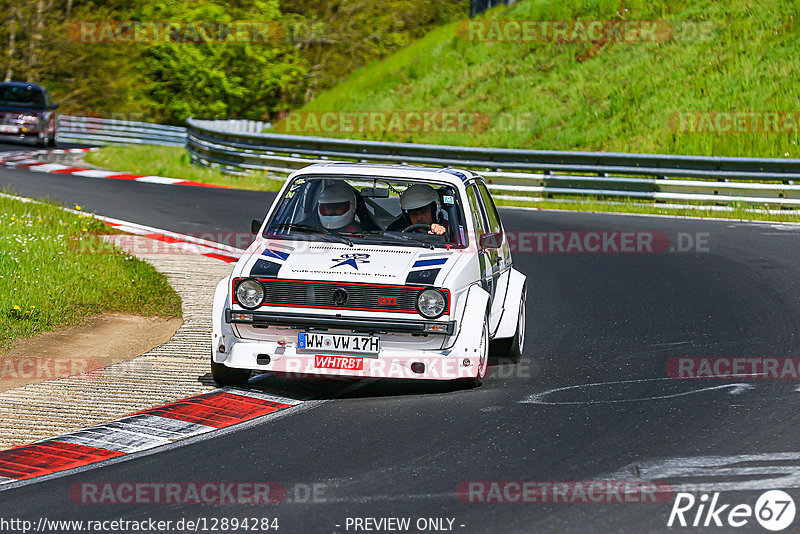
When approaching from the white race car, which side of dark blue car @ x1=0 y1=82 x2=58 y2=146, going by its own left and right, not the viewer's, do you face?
front

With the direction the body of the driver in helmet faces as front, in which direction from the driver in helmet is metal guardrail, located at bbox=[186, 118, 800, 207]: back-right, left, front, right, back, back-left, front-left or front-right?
back

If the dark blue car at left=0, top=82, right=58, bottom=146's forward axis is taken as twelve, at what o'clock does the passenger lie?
The passenger is roughly at 12 o'clock from the dark blue car.

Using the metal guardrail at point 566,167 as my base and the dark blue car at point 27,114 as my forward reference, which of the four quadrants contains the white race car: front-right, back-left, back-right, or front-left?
back-left

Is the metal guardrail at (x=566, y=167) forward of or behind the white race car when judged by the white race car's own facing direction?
behind

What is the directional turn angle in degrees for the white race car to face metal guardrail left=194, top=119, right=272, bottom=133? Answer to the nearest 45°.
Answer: approximately 180°

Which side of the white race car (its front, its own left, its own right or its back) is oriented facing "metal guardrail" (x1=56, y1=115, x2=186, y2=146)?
back

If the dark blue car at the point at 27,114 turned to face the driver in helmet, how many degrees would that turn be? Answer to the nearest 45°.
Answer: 0° — it already faces them

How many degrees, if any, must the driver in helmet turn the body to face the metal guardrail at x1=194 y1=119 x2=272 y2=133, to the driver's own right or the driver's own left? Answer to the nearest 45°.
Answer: approximately 180°

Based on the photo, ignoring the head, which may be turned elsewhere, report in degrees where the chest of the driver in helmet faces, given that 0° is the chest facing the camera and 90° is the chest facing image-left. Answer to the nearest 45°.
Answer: approximately 0°

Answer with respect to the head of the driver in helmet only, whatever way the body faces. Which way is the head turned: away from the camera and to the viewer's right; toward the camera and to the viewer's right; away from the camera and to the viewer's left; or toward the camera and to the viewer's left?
toward the camera and to the viewer's left
